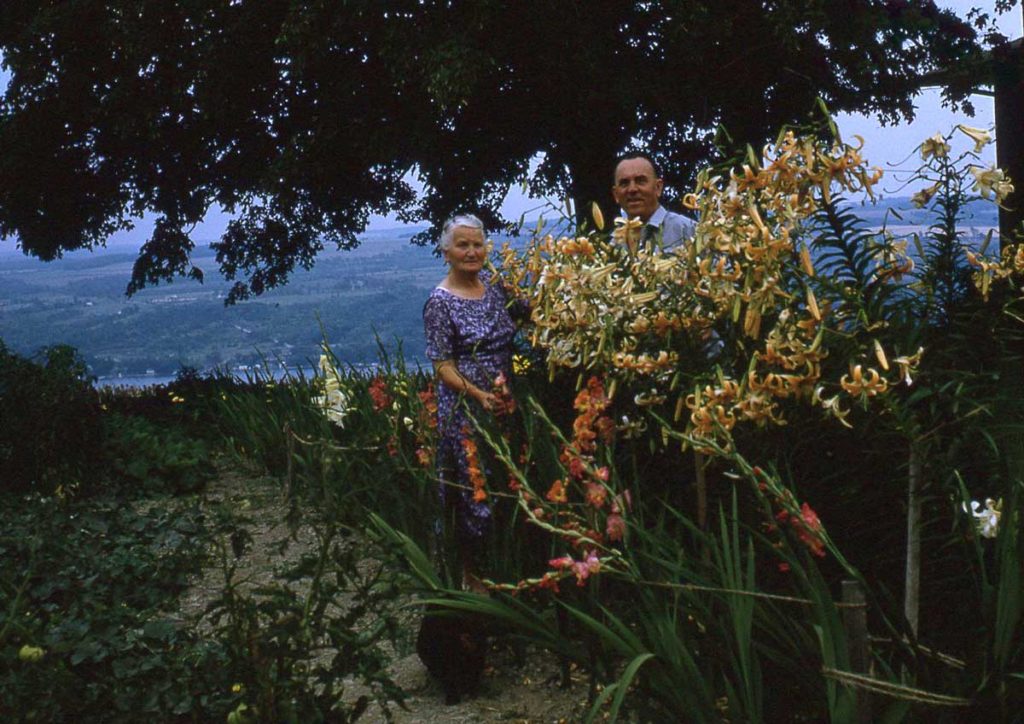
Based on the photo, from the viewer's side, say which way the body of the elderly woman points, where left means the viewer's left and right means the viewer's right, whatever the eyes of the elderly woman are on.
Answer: facing the viewer and to the right of the viewer

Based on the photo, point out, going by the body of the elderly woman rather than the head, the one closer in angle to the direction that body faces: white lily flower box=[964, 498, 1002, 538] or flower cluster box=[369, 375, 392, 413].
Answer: the white lily flower

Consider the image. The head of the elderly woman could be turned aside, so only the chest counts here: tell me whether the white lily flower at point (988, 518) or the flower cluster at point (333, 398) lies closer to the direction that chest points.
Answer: the white lily flower

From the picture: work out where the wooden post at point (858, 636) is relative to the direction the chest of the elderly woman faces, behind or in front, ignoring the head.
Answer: in front

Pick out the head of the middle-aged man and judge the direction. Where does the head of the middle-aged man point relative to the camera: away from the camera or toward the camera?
toward the camera

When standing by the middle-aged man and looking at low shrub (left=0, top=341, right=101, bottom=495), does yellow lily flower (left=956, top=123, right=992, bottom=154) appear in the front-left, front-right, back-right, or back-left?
back-left
